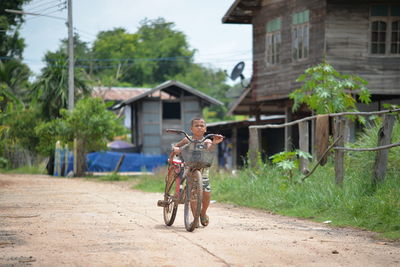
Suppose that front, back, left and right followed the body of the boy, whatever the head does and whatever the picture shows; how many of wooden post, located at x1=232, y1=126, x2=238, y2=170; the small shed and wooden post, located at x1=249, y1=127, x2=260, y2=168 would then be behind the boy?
3

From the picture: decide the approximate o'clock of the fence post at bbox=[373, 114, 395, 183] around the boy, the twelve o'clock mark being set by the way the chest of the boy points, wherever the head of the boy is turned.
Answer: The fence post is roughly at 8 o'clock from the boy.

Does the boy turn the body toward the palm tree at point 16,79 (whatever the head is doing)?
no

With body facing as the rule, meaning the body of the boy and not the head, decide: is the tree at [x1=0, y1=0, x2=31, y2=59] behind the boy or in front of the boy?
behind

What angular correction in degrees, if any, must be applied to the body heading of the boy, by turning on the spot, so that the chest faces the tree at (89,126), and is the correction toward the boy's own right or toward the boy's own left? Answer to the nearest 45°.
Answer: approximately 180°

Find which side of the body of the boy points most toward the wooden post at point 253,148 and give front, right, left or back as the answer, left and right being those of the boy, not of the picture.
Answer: back

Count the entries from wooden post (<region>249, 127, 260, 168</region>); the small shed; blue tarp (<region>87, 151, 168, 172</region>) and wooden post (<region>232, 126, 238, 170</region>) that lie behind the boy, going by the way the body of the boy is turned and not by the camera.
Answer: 4

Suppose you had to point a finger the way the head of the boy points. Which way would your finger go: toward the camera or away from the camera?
toward the camera

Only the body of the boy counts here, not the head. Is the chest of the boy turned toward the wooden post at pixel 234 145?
no

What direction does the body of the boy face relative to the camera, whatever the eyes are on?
toward the camera

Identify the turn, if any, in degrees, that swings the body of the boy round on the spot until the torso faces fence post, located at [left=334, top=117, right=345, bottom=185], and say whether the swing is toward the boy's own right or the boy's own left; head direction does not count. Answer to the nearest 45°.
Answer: approximately 135° to the boy's own left

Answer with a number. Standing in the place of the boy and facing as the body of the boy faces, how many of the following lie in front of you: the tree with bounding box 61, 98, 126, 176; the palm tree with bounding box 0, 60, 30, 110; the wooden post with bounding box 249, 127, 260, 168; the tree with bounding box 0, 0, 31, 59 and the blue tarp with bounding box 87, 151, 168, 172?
0

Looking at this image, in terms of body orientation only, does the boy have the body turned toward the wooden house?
no

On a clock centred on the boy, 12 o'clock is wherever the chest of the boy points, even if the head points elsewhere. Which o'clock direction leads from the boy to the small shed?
The small shed is roughly at 6 o'clock from the boy.
